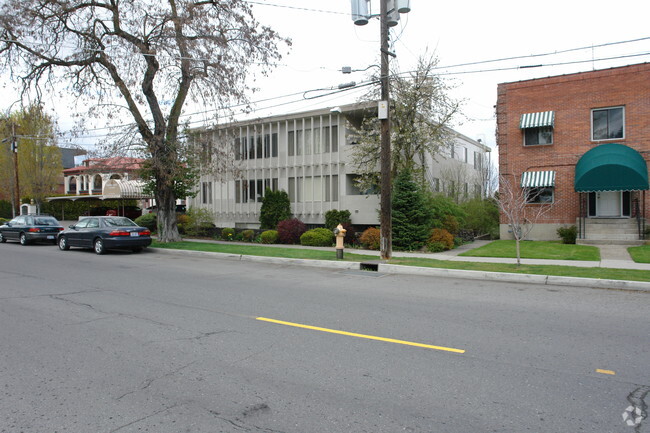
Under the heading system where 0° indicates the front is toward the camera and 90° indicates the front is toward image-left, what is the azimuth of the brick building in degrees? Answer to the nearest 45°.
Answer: approximately 0°

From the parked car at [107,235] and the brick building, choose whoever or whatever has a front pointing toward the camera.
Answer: the brick building

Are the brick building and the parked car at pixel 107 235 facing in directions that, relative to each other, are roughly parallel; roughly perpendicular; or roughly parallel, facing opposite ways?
roughly perpendicular

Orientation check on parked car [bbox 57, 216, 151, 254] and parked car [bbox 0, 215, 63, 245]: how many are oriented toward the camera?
0

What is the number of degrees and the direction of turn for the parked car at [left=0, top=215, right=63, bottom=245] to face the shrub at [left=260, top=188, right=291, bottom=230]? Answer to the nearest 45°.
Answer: approximately 180°

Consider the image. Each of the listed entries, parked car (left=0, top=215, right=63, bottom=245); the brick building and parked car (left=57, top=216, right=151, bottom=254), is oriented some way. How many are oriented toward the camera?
1

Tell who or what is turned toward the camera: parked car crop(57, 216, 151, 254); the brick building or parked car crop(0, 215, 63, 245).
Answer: the brick building

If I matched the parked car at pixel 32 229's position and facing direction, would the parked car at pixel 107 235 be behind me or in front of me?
behind

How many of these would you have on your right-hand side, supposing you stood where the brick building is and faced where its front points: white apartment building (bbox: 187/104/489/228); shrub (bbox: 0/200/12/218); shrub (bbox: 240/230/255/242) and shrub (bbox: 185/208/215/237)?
4

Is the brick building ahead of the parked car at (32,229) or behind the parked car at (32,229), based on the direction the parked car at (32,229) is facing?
behind

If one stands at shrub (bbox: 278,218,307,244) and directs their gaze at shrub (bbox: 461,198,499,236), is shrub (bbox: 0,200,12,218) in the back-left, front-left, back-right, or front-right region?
back-left

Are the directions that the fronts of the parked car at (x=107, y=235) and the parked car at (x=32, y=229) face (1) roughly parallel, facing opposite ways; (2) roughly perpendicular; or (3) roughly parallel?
roughly parallel

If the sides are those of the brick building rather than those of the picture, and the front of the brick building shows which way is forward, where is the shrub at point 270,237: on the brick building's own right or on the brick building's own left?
on the brick building's own right

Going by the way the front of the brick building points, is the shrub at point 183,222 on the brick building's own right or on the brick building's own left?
on the brick building's own right

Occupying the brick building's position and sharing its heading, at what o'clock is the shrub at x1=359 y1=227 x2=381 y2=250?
The shrub is roughly at 2 o'clock from the brick building.

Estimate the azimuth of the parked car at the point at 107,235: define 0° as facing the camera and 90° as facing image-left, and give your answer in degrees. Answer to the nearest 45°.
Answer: approximately 135°

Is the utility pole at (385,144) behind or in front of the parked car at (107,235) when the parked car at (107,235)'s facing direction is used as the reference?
behind

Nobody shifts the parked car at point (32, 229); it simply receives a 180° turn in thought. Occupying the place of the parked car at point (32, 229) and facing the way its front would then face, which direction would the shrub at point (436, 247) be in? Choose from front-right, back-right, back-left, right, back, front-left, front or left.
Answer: front
